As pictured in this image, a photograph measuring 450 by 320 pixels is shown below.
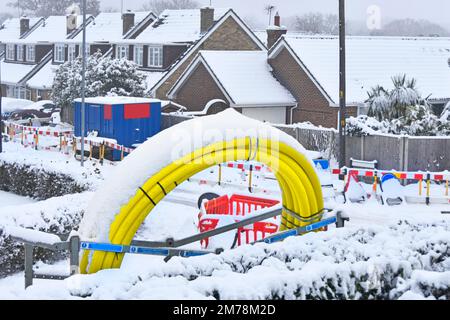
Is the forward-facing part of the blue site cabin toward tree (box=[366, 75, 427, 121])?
no

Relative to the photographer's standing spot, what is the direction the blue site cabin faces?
facing the viewer and to the left of the viewer

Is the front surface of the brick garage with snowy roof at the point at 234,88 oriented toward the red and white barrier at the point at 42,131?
no

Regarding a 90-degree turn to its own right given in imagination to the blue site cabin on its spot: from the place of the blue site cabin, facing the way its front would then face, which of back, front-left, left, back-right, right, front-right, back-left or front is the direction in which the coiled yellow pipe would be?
back-left

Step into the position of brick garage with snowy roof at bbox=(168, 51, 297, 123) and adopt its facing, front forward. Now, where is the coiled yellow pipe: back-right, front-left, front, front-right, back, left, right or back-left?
front-right

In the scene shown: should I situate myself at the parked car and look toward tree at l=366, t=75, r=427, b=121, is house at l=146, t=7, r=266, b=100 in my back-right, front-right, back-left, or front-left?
front-left

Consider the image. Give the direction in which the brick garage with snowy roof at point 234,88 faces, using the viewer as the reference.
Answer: facing the viewer and to the right of the viewer

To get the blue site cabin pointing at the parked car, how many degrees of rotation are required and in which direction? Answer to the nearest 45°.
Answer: approximately 135° to its right

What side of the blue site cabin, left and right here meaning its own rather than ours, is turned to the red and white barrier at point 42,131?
right

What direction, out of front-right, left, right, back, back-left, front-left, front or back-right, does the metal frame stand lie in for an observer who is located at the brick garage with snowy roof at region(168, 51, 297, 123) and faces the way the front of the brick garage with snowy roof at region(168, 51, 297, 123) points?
front-right

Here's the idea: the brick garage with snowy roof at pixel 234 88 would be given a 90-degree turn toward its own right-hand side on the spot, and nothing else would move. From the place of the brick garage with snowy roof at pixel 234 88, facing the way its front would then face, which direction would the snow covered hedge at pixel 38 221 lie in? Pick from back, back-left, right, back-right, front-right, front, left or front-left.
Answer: front-left

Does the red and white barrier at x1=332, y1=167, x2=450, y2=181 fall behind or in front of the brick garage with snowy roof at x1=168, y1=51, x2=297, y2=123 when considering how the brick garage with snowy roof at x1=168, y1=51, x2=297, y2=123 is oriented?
in front

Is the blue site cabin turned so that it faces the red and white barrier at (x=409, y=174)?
no

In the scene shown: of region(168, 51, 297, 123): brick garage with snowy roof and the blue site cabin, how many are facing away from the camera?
0

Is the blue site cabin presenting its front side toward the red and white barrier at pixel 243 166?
no
